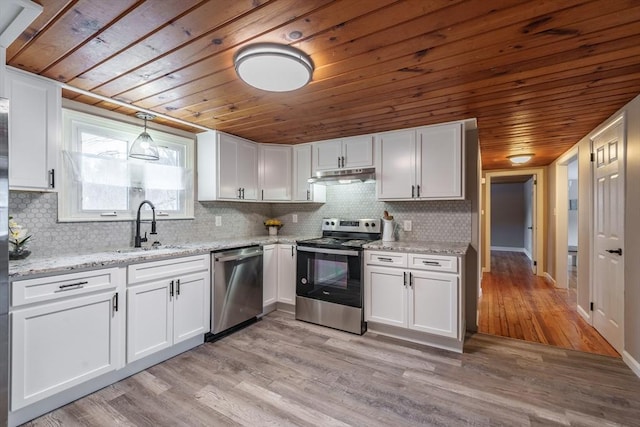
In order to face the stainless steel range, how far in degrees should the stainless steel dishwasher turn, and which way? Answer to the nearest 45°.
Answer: approximately 45° to its left

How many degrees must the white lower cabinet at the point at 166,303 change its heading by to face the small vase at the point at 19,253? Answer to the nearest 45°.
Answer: approximately 135° to its right

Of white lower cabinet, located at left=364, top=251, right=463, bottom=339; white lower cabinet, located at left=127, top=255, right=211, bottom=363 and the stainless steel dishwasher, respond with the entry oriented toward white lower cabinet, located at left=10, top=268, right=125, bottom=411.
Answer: white lower cabinet, located at left=364, top=251, right=463, bottom=339

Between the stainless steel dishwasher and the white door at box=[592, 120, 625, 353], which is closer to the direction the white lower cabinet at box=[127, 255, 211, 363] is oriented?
the white door

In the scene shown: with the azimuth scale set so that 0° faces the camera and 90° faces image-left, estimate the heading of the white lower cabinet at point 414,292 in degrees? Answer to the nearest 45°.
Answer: approximately 45°

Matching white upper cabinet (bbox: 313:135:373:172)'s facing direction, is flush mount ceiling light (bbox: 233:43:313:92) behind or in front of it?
in front

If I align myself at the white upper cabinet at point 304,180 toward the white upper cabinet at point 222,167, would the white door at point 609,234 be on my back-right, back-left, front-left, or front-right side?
back-left
